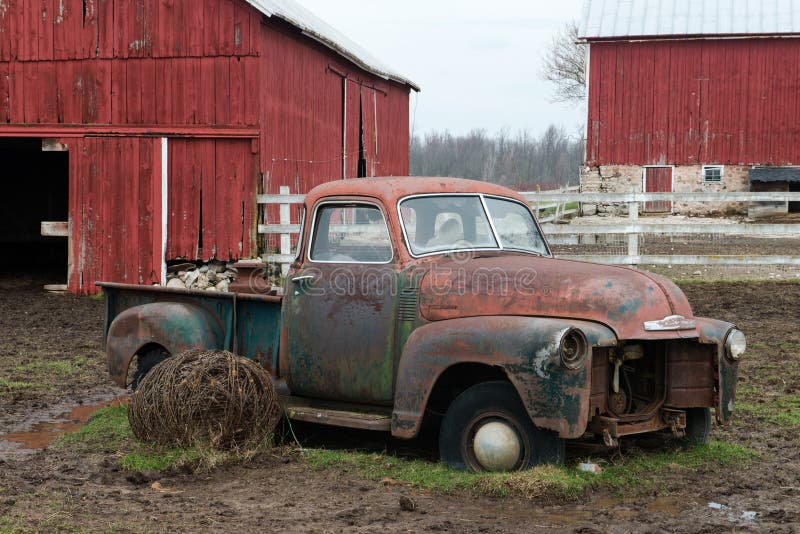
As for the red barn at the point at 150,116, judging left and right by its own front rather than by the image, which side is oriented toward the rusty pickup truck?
front

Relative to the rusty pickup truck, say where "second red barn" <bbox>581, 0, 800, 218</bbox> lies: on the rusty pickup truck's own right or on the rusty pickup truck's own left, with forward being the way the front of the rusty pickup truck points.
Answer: on the rusty pickup truck's own left

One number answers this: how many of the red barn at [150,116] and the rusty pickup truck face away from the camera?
0

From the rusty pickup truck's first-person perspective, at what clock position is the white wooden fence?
The white wooden fence is roughly at 8 o'clock from the rusty pickup truck.

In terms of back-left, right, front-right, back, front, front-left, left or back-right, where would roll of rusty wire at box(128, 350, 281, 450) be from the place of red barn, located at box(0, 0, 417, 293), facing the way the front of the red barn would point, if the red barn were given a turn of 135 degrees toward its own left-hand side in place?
back-right

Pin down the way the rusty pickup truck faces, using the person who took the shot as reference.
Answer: facing the viewer and to the right of the viewer

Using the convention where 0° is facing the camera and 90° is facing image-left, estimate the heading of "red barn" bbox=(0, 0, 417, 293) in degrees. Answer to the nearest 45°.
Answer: approximately 0°

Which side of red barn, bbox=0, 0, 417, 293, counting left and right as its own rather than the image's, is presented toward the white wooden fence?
left

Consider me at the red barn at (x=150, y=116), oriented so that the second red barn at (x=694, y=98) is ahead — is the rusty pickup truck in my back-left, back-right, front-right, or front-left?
back-right
